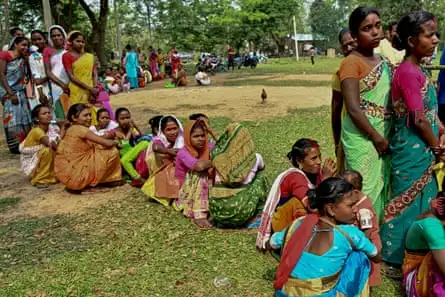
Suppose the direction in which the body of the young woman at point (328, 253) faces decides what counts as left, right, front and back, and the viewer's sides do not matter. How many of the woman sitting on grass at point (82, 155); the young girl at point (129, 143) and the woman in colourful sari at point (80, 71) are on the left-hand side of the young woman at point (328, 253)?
3

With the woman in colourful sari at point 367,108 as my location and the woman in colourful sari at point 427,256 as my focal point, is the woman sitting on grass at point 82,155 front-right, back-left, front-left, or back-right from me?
back-right

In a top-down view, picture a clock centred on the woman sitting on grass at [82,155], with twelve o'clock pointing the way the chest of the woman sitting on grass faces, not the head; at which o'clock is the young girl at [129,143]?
The young girl is roughly at 11 o'clock from the woman sitting on grass.

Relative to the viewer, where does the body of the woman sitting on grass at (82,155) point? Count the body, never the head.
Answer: to the viewer's right

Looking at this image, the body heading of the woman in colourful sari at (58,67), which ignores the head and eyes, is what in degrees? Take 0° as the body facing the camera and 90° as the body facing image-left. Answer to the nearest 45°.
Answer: approximately 315°

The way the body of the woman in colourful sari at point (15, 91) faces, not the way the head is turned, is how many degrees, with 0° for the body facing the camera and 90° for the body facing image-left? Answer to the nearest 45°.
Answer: approximately 315°
